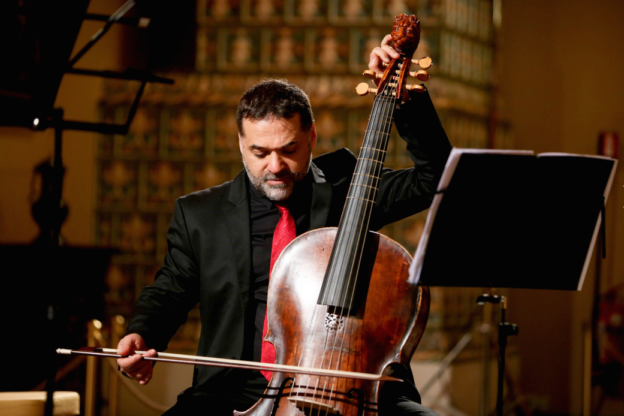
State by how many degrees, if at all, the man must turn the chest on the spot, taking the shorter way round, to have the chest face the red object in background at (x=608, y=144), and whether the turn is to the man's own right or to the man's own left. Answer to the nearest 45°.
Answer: approximately 135° to the man's own left

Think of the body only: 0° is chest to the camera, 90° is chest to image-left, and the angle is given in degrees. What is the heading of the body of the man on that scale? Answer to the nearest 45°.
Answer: approximately 0°

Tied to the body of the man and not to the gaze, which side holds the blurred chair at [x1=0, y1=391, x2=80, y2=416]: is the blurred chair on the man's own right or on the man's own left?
on the man's own right

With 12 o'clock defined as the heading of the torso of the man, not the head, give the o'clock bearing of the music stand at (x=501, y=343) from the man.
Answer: The music stand is roughly at 9 o'clock from the man.

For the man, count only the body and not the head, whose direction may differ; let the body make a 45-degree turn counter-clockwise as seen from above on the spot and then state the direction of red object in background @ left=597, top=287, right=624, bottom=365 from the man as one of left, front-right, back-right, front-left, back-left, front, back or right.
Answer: left
